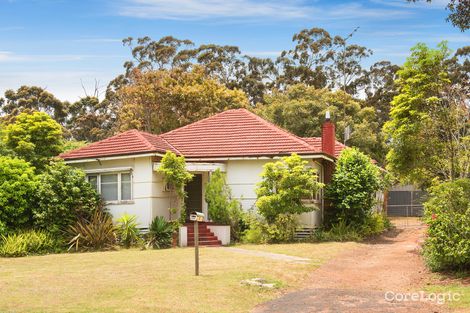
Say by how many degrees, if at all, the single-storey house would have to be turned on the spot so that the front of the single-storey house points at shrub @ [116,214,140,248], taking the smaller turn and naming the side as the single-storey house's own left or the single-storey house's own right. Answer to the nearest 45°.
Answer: approximately 45° to the single-storey house's own right

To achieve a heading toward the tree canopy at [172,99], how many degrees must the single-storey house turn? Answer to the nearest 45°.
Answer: approximately 180°

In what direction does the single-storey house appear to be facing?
toward the camera

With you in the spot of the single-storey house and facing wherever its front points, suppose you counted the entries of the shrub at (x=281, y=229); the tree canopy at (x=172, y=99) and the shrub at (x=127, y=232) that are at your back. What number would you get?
1

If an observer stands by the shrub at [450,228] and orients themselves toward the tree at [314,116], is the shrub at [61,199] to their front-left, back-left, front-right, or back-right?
front-left

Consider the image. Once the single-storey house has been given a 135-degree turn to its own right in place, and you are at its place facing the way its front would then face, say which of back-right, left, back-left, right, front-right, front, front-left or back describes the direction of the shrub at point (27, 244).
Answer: left

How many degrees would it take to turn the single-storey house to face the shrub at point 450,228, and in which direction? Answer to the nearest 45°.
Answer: approximately 45° to its left

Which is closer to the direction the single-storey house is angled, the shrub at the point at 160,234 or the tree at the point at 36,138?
the shrub

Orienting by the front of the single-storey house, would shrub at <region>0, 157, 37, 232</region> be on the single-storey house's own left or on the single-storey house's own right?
on the single-storey house's own right
